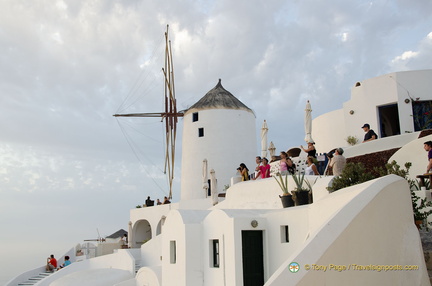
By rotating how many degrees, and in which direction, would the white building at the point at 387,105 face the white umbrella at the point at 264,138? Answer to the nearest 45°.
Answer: approximately 45° to its right

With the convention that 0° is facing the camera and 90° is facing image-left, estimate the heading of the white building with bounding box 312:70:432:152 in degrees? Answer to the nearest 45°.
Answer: approximately 45°

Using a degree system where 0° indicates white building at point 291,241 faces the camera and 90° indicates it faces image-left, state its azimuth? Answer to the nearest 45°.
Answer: approximately 0°
